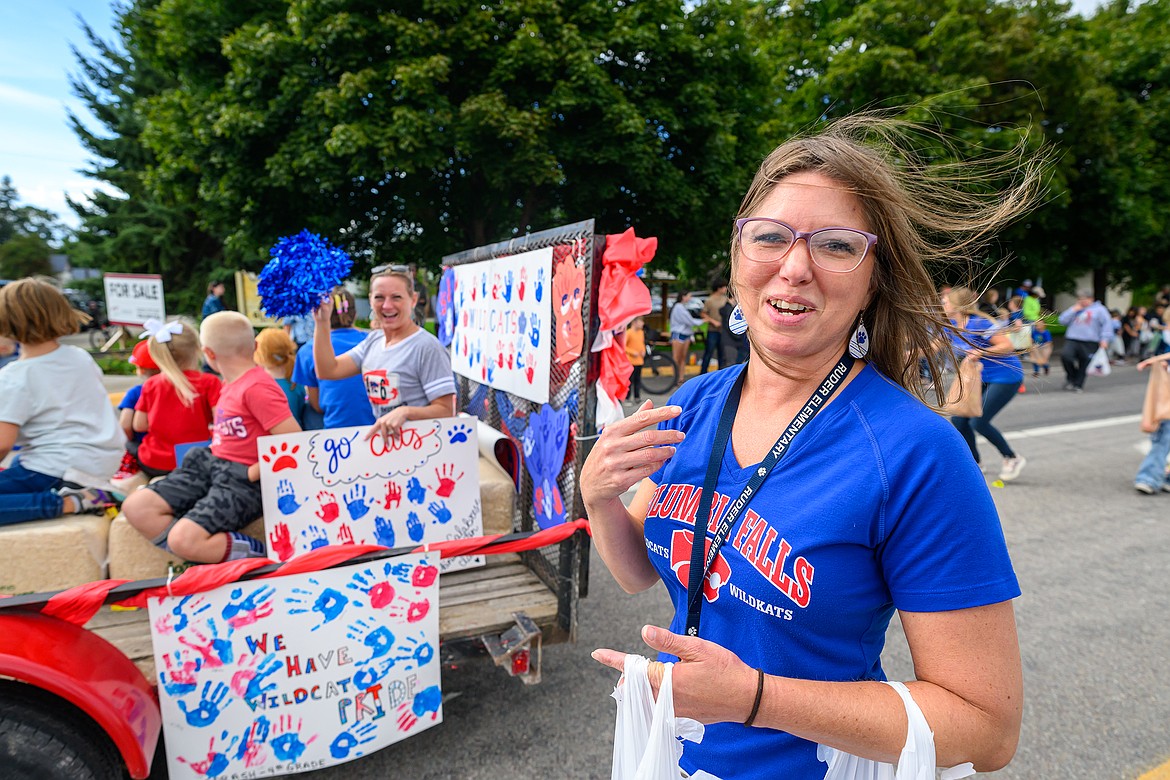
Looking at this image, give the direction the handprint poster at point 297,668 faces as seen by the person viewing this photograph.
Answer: facing the viewer

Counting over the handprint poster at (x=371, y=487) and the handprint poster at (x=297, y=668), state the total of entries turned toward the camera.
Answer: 2

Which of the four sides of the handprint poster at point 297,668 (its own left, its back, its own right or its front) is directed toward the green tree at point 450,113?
back

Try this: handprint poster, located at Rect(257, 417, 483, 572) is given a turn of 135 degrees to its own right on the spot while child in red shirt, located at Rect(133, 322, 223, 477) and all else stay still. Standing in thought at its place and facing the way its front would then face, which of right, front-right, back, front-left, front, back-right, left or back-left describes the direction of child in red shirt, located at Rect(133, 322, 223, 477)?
front

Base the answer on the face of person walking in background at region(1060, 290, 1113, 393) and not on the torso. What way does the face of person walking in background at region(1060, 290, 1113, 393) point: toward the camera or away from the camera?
toward the camera

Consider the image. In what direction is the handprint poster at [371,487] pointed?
toward the camera

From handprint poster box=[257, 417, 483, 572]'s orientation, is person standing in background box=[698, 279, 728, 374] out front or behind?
behind

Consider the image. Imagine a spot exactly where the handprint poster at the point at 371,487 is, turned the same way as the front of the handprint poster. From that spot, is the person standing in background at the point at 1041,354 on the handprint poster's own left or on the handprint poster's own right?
on the handprint poster's own left

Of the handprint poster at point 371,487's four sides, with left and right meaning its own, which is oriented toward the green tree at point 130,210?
back

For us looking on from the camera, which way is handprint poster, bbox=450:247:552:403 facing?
facing the viewer and to the left of the viewer

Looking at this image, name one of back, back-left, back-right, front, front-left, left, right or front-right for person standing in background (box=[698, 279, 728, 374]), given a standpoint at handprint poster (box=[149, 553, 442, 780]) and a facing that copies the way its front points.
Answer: back-left

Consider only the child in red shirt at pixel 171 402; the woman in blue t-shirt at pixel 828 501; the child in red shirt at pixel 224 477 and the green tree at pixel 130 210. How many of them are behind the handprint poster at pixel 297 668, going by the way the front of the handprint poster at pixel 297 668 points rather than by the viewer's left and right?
3

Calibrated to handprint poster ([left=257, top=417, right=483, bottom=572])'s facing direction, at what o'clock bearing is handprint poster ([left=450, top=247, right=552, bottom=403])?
handprint poster ([left=450, top=247, right=552, bottom=403]) is roughly at 8 o'clock from handprint poster ([left=257, top=417, right=483, bottom=572]).

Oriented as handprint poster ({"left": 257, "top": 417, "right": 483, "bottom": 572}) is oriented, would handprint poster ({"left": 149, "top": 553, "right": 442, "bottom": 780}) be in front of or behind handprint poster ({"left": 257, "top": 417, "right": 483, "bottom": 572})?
in front

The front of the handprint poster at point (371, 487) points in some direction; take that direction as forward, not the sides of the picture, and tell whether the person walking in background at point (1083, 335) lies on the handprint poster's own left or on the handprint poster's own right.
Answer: on the handprint poster's own left
